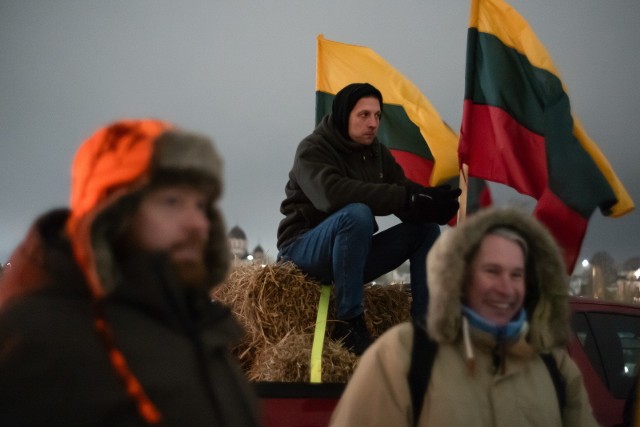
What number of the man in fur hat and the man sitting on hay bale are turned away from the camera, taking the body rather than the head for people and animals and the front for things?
0

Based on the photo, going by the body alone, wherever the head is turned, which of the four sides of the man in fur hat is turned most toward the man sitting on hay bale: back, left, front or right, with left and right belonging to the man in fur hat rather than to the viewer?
left

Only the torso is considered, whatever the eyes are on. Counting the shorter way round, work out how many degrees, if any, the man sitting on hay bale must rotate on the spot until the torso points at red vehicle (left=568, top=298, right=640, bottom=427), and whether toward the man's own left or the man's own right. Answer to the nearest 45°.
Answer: approximately 45° to the man's own left

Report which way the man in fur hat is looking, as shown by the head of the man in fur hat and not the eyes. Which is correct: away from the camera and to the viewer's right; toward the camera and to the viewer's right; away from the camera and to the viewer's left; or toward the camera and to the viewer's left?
toward the camera and to the viewer's right

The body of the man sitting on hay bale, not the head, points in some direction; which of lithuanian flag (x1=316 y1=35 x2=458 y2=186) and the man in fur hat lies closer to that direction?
the man in fur hat

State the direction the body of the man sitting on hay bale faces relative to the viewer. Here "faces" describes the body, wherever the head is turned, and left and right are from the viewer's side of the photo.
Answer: facing the viewer and to the right of the viewer

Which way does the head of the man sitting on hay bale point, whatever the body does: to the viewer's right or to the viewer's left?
to the viewer's right
